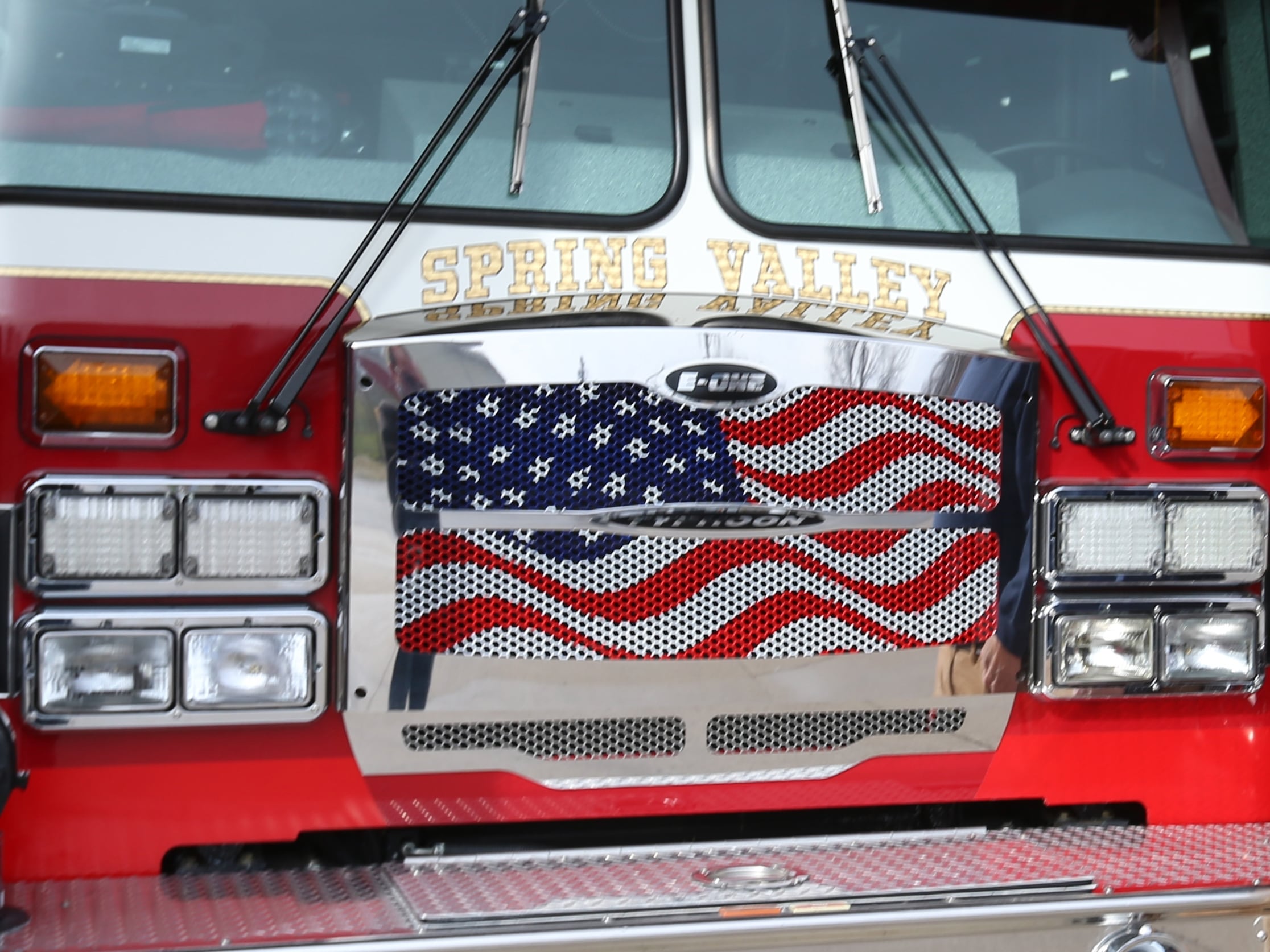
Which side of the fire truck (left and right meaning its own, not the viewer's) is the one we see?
front
